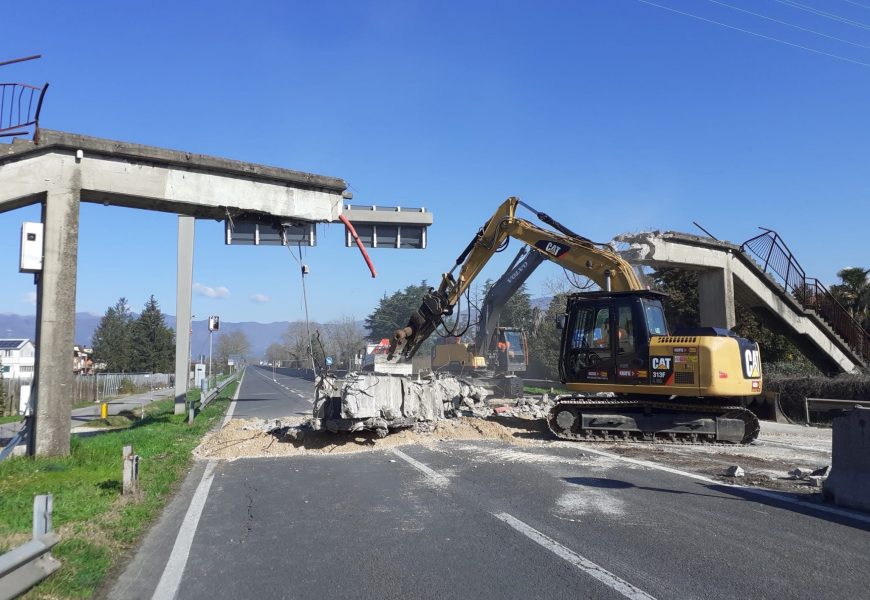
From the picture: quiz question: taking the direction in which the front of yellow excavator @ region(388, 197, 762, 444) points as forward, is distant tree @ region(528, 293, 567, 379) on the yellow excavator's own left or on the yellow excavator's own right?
on the yellow excavator's own right

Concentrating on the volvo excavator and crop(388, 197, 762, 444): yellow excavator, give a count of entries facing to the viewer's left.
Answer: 1

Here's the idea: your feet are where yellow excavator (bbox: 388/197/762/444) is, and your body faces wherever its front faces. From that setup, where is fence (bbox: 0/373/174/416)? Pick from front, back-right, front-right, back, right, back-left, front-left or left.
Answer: front-right

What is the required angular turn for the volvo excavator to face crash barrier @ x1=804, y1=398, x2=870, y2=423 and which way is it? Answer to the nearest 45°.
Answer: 0° — it already faces it

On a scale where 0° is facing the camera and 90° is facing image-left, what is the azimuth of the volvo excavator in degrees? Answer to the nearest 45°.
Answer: approximately 315°

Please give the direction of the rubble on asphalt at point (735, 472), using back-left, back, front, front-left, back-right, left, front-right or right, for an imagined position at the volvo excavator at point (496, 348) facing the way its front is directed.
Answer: front-right

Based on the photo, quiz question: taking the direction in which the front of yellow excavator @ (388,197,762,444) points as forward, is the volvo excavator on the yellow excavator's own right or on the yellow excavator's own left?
on the yellow excavator's own right

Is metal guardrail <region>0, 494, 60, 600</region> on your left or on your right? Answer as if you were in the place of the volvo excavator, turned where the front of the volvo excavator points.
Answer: on your right

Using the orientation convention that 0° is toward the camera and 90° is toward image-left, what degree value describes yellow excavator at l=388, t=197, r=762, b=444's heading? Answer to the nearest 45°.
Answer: approximately 90°
